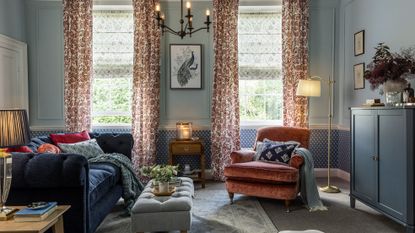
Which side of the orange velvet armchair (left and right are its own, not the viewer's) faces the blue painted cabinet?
left

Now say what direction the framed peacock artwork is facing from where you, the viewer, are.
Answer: facing the viewer

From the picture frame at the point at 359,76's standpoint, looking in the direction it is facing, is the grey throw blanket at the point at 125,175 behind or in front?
in front

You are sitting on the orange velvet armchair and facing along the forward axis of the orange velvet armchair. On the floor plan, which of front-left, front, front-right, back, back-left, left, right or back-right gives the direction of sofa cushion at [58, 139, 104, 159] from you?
front-right

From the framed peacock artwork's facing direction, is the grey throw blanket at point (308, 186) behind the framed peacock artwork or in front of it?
in front

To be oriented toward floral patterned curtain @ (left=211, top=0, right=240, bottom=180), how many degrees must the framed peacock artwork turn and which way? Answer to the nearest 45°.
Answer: approximately 90° to its left

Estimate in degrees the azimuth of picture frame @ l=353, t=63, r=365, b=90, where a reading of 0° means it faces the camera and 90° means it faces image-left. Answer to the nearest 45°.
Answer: approximately 45°

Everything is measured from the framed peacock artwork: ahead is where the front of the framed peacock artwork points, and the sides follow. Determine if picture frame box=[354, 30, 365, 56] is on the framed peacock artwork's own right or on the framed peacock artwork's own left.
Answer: on the framed peacock artwork's own left

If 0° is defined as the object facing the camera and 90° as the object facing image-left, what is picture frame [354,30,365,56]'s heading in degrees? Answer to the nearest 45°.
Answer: approximately 45°
